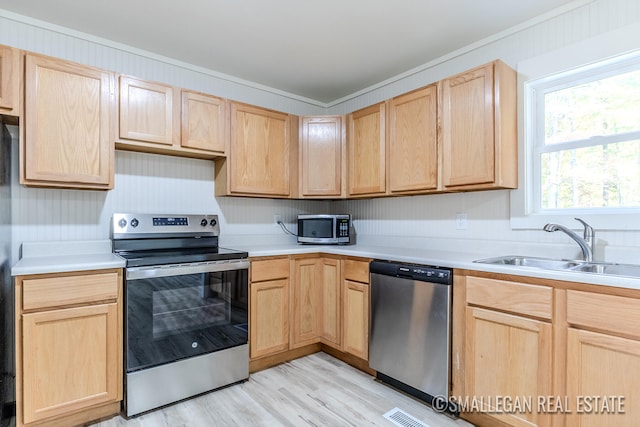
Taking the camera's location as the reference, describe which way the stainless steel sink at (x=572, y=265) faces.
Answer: facing the viewer and to the left of the viewer

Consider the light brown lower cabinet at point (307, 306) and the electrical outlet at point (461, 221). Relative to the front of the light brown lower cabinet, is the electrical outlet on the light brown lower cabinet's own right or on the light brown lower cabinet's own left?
on the light brown lower cabinet's own left

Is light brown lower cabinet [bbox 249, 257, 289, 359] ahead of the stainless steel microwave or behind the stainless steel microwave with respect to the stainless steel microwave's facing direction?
ahead

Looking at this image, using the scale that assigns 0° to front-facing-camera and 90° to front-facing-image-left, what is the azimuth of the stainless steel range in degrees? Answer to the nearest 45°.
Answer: approximately 315°

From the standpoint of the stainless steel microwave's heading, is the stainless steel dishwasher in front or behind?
in front

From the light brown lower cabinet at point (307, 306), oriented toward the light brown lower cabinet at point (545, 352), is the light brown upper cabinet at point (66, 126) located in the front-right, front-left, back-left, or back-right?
back-right

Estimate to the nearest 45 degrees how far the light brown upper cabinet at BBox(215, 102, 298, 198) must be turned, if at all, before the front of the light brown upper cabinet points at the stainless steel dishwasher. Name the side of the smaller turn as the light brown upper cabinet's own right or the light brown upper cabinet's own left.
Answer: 0° — it already faces it

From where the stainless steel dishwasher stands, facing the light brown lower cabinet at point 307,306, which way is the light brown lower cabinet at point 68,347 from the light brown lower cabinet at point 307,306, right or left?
left

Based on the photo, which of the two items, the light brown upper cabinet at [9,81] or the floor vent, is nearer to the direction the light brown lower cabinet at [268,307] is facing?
the floor vent

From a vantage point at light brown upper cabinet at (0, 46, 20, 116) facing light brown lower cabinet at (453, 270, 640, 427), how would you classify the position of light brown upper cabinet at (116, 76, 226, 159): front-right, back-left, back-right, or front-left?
front-left

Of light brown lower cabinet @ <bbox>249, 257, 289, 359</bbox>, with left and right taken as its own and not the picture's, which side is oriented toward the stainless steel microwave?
left

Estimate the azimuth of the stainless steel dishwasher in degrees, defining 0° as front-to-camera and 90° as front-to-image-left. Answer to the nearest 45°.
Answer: approximately 45°

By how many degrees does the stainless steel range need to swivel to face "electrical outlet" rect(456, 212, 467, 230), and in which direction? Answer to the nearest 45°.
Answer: approximately 45° to its left

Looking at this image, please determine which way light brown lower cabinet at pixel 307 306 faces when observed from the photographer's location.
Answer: facing the viewer

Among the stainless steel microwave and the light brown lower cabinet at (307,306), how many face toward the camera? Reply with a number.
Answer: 2
